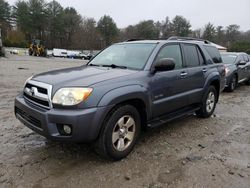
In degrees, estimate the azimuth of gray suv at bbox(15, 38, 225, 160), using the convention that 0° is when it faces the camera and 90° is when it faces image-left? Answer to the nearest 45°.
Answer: approximately 45°

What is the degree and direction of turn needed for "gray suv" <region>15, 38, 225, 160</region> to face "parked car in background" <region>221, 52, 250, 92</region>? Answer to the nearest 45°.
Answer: approximately 180°
